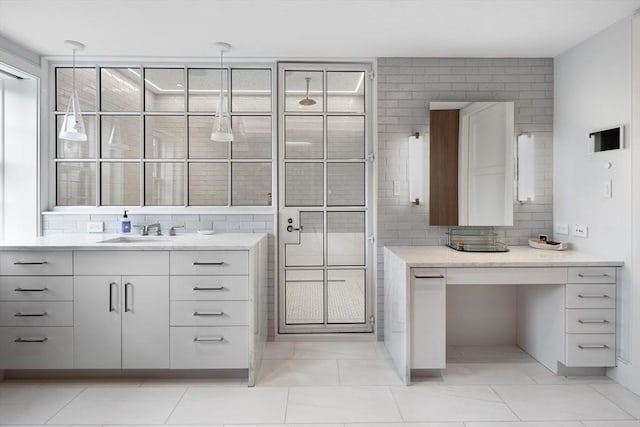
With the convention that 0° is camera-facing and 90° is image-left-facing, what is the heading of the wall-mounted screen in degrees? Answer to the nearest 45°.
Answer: approximately 45°

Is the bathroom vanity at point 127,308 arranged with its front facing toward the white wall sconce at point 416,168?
no

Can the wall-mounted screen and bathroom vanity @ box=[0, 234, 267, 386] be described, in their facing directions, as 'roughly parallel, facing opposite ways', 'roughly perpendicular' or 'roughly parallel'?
roughly perpendicular

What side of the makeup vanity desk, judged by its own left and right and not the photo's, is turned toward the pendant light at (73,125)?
right

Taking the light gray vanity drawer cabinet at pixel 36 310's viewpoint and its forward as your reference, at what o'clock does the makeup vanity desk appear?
The makeup vanity desk is roughly at 10 o'clock from the light gray vanity drawer cabinet.

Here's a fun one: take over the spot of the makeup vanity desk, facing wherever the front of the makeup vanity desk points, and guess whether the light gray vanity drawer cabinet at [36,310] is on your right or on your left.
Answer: on your right

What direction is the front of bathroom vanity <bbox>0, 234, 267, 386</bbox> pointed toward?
toward the camera

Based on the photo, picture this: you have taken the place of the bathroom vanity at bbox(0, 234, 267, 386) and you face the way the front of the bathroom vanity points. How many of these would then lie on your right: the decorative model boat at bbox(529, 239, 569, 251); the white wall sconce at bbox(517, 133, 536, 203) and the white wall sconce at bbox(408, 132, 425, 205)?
0

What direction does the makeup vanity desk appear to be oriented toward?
toward the camera

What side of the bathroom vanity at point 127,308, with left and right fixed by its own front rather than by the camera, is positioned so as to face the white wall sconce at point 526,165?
left

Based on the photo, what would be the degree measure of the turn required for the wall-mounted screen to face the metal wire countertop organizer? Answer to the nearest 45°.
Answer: approximately 45° to its right

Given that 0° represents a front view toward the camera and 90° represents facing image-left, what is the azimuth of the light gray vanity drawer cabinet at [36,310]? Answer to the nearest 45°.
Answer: approximately 0°

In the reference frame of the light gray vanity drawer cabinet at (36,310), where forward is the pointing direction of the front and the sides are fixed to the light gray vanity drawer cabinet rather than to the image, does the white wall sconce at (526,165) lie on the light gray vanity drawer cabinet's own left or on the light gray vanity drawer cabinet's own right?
on the light gray vanity drawer cabinet's own left

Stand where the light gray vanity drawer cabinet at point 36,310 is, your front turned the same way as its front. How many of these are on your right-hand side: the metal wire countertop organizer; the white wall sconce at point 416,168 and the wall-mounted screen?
0

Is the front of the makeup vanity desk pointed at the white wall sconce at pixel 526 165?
no

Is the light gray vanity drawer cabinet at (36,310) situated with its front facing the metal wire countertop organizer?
no
